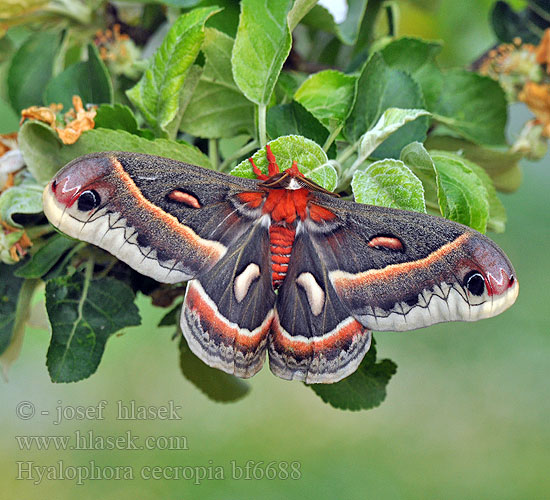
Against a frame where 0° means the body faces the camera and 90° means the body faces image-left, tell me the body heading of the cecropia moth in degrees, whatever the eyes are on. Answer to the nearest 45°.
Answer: approximately 180°
